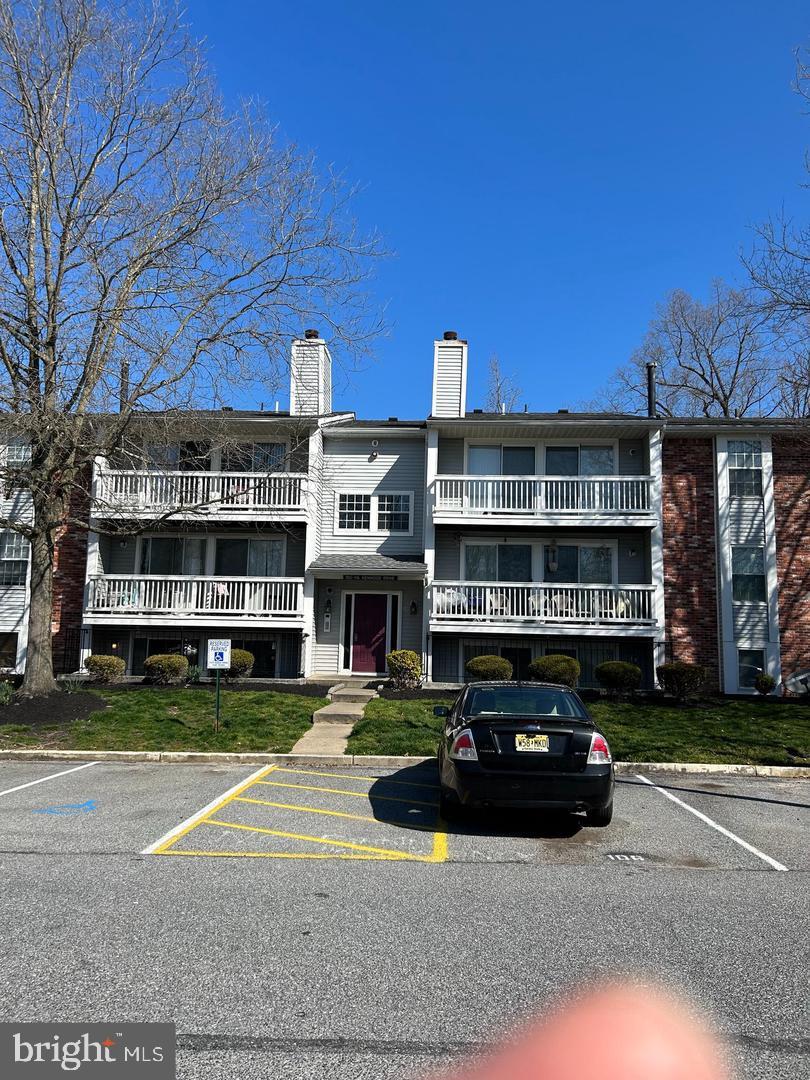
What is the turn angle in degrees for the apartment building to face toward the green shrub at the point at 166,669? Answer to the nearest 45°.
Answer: approximately 90° to its right

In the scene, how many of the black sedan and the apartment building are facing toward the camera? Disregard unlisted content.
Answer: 1

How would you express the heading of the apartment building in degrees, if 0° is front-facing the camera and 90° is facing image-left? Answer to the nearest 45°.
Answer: approximately 0°

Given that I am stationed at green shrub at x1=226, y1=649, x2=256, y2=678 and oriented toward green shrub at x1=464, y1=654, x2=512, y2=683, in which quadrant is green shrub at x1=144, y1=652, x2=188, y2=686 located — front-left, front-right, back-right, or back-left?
back-right

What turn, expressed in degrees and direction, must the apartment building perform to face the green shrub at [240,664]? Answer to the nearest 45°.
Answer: approximately 90° to its right

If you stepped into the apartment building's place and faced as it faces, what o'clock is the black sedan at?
The black sedan is roughly at 12 o'clock from the apartment building.

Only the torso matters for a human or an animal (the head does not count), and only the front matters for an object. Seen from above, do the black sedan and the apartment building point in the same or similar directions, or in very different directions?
very different directions

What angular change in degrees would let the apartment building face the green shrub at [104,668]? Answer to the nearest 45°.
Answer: approximately 90° to its right

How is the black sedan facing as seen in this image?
away from the camera

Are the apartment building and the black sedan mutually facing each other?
yes

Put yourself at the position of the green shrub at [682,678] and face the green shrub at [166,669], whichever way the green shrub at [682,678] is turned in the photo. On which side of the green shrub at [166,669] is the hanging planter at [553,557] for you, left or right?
right
